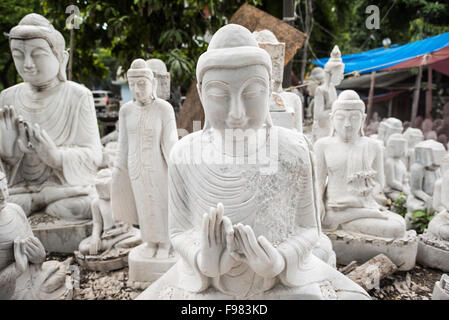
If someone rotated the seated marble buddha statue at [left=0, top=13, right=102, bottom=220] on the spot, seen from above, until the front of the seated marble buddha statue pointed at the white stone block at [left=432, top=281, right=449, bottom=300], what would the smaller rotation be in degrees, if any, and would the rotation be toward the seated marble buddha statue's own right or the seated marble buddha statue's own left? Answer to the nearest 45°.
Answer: approximately 90° to the seated marble buddha statue's own left

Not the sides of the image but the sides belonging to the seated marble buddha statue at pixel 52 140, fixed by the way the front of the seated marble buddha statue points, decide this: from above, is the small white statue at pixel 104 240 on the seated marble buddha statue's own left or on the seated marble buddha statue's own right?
on the seated marble buddha statue's own left

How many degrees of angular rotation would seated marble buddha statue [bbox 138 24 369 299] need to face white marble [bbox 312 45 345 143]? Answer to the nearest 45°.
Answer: approximately 180°

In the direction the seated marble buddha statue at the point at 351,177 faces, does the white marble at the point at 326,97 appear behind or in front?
behind

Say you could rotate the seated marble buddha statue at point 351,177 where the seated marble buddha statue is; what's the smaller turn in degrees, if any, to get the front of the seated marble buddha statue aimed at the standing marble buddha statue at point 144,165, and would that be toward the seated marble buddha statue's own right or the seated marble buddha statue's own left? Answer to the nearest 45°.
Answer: approximately 45° to the seated marble buddha statue's own right

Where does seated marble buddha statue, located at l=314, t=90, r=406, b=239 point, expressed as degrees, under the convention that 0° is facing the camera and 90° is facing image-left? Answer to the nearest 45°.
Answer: approximately 0°

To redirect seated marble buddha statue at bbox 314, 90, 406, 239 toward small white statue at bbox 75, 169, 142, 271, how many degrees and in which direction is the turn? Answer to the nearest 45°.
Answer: approximately 45° to its right

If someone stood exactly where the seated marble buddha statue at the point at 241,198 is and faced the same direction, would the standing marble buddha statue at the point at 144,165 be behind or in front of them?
behind

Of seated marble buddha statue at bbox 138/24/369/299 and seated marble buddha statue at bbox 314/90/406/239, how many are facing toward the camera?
2

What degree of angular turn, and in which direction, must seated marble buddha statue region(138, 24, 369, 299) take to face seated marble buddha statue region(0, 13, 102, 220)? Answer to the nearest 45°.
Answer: approximately 135° to its right
